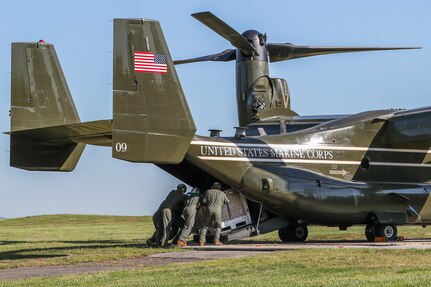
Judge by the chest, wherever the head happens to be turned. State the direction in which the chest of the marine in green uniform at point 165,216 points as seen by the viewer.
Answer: to the viewer's right

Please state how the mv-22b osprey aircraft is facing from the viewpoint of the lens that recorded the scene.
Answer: facing away from the viewer and to the right of the viewer
